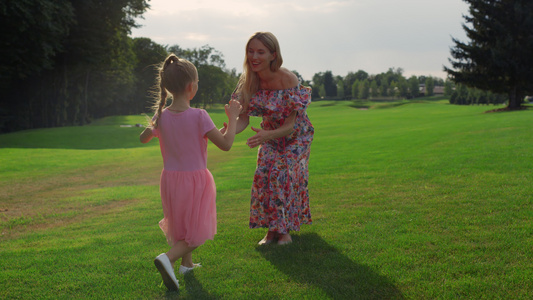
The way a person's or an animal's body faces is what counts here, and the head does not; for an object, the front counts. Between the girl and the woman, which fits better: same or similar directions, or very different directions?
very different directions

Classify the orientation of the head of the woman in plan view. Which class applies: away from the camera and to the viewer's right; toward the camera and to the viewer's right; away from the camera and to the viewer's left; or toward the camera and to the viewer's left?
toward the camera and to the viewer's left

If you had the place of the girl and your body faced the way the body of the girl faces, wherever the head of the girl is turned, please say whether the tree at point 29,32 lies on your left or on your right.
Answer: on your left

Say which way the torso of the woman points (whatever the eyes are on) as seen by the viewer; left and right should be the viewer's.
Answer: facing the viewer and to the left of the viewer

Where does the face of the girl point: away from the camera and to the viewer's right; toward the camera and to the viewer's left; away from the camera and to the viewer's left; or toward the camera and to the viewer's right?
away from the camera and to the viewer's right

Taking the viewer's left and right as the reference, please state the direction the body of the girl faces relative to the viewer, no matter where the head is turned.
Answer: facing away from the viewer and to the right of the viewer

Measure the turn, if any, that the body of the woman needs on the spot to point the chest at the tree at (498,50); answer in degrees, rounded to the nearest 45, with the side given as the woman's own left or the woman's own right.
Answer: approximately 180°

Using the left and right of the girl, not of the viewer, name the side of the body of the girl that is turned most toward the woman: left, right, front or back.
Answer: front

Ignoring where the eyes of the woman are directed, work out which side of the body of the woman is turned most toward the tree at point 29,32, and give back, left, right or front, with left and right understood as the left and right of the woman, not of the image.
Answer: right

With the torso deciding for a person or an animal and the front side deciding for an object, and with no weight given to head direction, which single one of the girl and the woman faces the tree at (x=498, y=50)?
the girl
